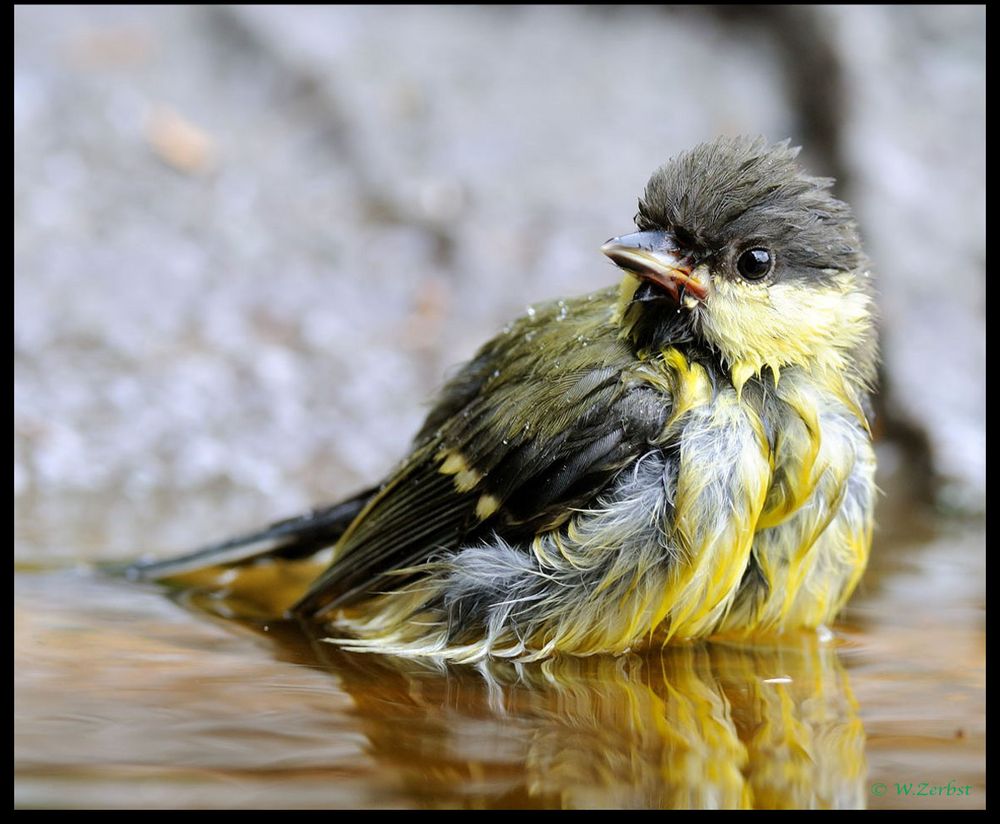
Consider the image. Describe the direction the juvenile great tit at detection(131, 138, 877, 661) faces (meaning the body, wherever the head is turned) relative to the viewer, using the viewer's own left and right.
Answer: facing the viewer and to the right of the viewer
